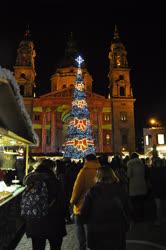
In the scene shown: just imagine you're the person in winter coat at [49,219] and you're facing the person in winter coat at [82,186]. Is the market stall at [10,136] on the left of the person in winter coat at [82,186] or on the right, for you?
left

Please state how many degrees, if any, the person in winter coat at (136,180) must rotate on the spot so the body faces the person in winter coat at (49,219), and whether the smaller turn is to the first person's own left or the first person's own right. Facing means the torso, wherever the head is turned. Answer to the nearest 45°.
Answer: approximately 180°

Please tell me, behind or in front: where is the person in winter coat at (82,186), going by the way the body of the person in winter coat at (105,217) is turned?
in front

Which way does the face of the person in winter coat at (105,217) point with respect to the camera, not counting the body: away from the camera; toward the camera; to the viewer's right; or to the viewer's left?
away from the camera

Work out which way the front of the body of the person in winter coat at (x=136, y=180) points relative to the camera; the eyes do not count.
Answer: away from the camera

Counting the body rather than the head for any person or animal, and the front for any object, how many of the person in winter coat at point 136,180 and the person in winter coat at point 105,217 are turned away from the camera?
2

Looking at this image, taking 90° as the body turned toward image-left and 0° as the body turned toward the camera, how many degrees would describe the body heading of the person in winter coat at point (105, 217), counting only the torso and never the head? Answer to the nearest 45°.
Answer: approximately 180°

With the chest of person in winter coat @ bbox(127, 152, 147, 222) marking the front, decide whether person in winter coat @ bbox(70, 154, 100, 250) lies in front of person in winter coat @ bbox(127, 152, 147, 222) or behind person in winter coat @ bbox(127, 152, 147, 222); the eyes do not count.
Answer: behind

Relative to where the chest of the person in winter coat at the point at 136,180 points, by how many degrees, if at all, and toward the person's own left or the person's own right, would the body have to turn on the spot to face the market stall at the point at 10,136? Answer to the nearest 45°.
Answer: approximately 135° to the person's own left

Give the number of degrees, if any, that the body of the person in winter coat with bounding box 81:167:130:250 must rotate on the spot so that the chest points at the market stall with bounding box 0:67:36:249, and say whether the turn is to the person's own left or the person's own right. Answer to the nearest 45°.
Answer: approximately 45° to the person's own left
